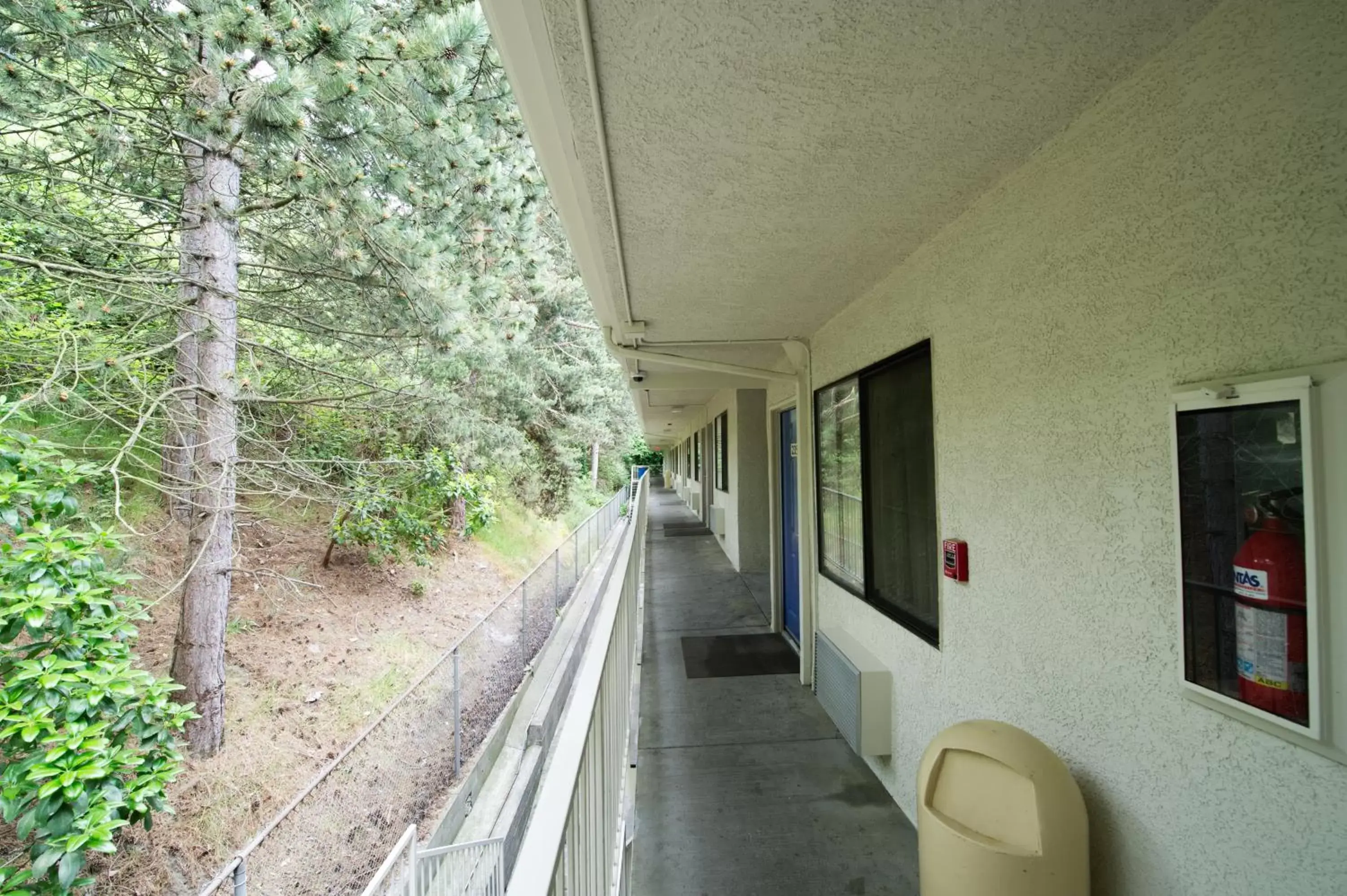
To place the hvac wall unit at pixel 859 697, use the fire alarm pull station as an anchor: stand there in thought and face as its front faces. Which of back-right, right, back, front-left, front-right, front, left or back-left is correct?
right

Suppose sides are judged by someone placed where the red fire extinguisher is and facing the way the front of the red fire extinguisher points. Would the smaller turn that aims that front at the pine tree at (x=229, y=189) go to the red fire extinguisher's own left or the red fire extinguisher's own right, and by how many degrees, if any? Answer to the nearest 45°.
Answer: approximately 45° to the red fire extinguisher's own right

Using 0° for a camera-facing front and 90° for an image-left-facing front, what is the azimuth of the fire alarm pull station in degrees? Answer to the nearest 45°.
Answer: approximately 45°

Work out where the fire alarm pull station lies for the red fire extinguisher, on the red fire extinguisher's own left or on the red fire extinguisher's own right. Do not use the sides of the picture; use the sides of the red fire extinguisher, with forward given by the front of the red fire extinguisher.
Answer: on the red fire extinguisher's own right

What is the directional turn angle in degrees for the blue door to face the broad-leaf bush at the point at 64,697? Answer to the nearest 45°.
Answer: approximately 45° to its left

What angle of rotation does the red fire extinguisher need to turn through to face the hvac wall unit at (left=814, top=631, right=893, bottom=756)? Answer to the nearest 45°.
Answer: approximately 90° to its right

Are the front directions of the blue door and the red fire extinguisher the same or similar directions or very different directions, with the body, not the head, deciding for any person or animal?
same or similar directions

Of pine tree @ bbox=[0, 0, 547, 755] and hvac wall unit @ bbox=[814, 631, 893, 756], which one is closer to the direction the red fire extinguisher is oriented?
the pine tree

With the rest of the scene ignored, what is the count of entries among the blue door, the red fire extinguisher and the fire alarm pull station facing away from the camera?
0

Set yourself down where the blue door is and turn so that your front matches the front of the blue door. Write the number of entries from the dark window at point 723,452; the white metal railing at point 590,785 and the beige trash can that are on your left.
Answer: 2

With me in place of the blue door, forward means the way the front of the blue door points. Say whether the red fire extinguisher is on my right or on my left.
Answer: on my left

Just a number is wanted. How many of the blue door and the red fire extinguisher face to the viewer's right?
0

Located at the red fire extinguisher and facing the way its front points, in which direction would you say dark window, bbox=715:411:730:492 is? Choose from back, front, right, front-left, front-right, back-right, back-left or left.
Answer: right

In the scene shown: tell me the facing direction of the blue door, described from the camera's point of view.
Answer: facing to the left of the viewer

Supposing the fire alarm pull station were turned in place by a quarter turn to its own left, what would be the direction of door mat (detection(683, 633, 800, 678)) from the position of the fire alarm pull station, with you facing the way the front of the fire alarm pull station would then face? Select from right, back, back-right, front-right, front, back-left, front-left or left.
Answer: back

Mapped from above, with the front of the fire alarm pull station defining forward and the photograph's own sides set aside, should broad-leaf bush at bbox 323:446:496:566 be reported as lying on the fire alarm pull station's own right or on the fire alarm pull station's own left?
on the fire alarm pull station's own right
